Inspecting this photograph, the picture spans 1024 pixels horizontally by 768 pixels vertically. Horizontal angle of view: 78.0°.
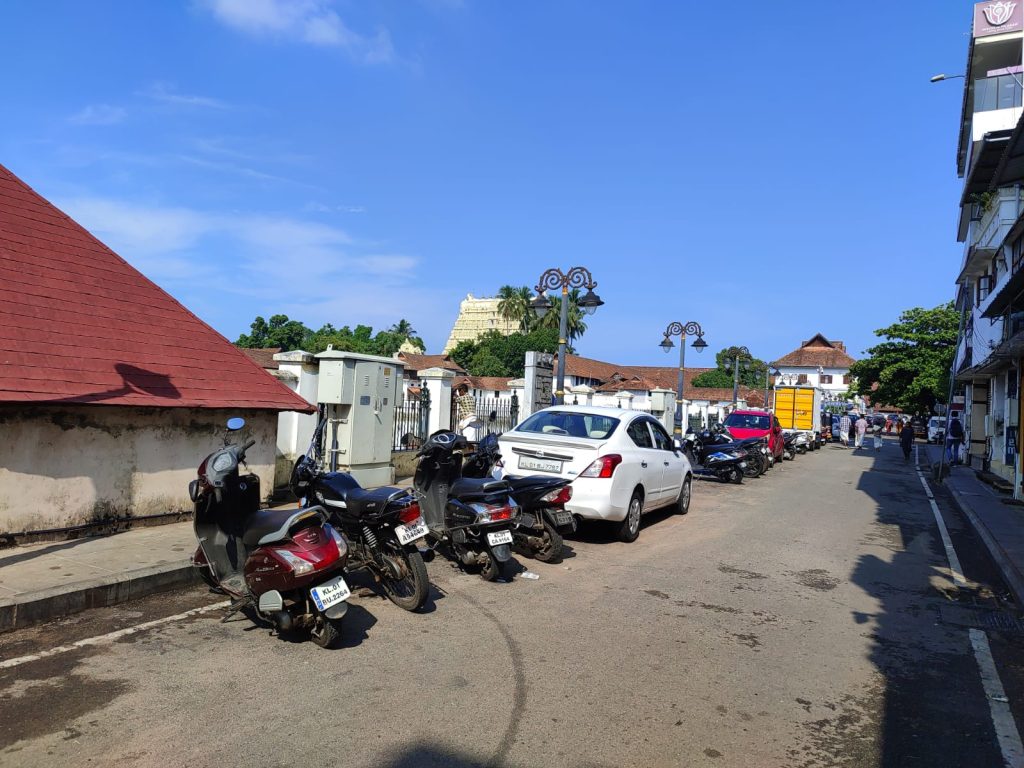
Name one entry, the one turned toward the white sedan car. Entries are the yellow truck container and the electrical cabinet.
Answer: the electrical cabinet

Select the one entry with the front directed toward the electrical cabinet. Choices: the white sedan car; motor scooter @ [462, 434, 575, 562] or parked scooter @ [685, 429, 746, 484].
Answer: the motor scooter

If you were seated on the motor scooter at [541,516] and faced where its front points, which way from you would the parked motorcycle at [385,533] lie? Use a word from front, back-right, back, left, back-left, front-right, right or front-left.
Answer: left

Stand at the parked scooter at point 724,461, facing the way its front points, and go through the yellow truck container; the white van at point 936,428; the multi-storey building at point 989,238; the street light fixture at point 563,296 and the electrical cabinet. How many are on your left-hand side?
2

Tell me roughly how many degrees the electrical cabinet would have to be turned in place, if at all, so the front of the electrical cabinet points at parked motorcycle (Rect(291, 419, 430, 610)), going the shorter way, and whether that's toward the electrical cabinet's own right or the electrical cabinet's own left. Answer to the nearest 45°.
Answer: approximately 45° to the electrical cabinet's own right

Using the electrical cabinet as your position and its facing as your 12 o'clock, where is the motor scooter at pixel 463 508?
The motor scooter is roughly at 1 o'clock from the electrical cabinet.

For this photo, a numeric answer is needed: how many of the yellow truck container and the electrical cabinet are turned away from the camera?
1

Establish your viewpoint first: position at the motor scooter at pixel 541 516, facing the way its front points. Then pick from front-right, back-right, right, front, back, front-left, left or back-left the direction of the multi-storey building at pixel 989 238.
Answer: right

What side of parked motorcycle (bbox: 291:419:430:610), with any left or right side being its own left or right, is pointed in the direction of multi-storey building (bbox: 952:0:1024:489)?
right

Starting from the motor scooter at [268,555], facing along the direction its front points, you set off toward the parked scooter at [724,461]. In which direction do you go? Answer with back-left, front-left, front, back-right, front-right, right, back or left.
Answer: right

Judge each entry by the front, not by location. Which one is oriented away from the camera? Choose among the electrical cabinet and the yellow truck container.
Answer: the yellow truck container

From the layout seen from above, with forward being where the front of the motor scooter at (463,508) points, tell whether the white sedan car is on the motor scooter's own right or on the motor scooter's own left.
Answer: on the motor scooter's own right

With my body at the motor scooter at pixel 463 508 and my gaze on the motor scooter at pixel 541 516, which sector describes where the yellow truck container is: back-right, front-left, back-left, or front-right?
front-left

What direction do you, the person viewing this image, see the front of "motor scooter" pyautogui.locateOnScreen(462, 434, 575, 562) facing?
facing away from the viewer and to the left of the viewer
